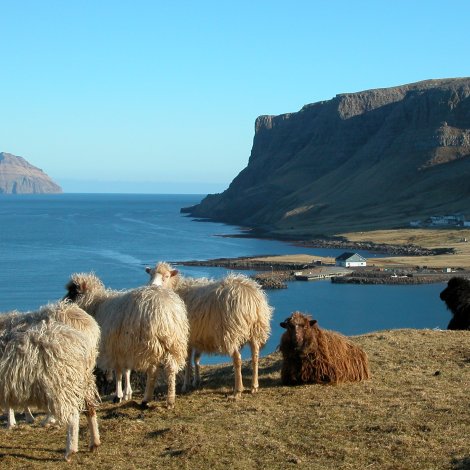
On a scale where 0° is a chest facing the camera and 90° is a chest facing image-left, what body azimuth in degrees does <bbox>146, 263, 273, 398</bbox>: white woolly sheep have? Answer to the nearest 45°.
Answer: approximately 135°

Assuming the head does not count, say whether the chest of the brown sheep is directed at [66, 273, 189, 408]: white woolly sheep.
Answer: yes

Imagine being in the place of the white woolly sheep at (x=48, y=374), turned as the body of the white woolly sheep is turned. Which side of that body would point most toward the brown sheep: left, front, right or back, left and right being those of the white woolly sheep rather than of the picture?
right

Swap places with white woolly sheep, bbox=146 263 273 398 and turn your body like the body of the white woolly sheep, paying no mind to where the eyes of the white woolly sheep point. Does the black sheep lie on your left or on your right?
on your right

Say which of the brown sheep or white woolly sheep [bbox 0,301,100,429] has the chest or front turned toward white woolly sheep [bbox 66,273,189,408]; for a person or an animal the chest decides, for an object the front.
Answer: the brown sheep

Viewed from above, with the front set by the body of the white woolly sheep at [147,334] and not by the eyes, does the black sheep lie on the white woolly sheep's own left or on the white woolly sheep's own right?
on the white woolly sheep's own right

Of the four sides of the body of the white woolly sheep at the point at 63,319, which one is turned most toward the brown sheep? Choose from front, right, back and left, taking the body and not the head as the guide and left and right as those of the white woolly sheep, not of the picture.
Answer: right

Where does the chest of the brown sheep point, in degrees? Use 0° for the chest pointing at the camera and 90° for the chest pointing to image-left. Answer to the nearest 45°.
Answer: approximately 45°

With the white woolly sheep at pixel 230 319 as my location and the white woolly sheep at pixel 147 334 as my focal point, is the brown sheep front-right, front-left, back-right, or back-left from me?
back-left

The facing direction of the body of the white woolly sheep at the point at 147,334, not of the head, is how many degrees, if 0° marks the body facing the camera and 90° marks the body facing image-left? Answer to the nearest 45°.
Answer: approximately 135°

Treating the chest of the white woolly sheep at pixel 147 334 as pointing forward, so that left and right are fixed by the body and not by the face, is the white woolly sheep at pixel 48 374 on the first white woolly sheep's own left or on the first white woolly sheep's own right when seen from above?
on the first white woolly sheep's own left
